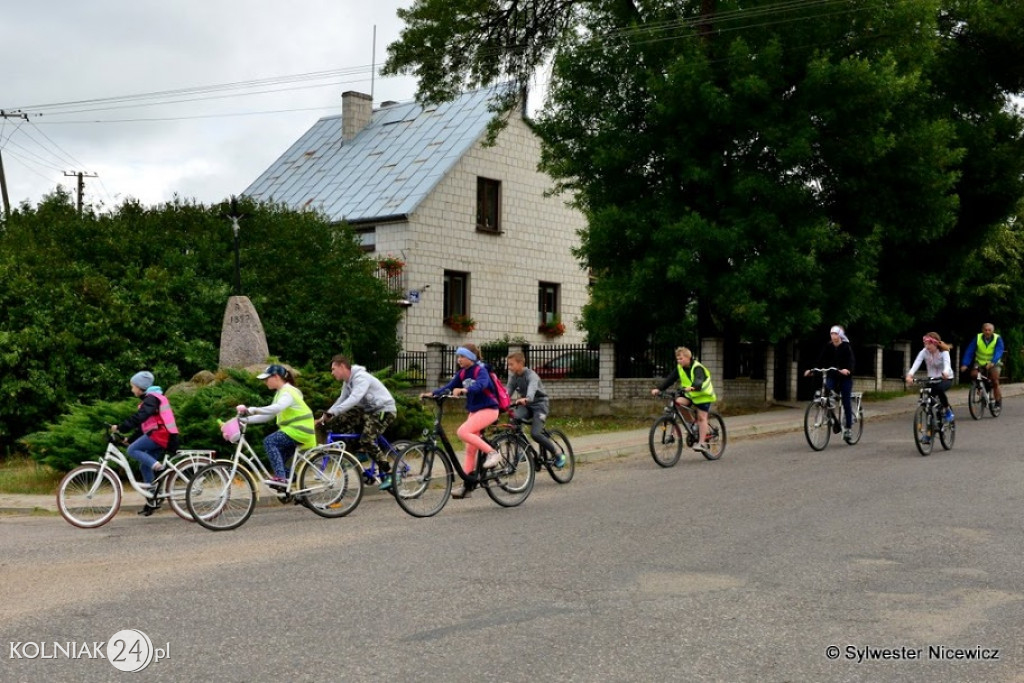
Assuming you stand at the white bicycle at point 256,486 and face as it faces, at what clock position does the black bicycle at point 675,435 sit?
The black bicycle is roughly at 5 o'clock from the white bicycle.

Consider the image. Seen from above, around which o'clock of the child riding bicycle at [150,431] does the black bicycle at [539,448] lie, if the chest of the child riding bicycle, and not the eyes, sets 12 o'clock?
The black bicycle is roughly at 6 o'clock from the child riding bicycle.

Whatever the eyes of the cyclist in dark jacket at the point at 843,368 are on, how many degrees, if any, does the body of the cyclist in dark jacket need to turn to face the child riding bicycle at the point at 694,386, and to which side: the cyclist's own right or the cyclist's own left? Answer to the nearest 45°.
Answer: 0° — they already face them

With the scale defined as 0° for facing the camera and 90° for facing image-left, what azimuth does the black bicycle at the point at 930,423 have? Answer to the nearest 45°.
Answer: approximately 45°

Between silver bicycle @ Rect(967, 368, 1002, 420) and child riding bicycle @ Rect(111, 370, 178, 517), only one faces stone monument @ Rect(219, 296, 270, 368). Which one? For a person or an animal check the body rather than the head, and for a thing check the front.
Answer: the silver bicycle

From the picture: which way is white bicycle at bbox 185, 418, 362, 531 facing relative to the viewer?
to the viewer's left

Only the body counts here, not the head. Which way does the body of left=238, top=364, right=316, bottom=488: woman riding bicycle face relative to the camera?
to the viewer's left

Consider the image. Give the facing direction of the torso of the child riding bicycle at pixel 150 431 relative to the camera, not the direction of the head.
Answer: to the viewer's left

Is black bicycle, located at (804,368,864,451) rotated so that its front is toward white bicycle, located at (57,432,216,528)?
yes
